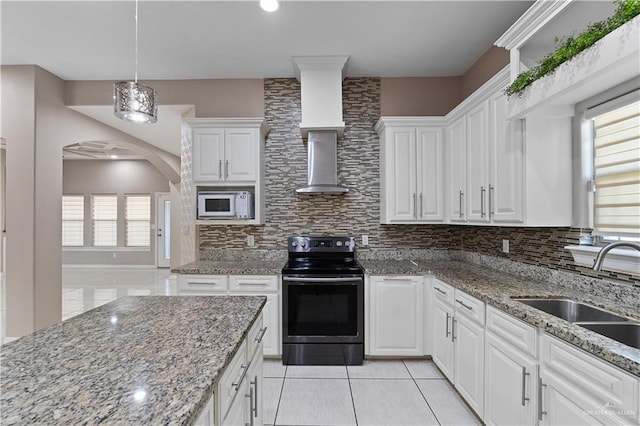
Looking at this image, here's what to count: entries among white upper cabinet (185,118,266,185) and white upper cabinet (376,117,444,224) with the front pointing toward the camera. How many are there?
2

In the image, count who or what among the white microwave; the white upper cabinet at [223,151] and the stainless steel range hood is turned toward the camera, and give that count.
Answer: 3

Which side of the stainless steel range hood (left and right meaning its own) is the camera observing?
front

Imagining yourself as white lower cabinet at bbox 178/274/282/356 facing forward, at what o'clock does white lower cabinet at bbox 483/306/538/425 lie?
white lower cabinet at bbox 483/306/538/425 is roughly at 11 o'clock from white lower cabinet at bbox 178/274/282/356.

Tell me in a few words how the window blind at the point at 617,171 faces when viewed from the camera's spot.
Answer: facing the viewer and to the left of the viewer

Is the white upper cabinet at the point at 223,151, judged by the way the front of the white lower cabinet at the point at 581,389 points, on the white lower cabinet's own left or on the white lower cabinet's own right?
on the white lower cabinet's own right

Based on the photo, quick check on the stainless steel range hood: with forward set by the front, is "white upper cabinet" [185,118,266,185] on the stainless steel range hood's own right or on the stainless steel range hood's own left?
on the stainless steel range hood's own right

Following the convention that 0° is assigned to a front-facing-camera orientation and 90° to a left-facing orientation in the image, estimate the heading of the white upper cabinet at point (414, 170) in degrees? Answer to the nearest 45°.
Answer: approximately 0°

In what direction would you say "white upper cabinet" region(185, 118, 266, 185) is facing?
toward the camera

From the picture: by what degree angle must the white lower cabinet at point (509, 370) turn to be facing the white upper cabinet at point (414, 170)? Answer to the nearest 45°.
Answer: approximately 90° to its right

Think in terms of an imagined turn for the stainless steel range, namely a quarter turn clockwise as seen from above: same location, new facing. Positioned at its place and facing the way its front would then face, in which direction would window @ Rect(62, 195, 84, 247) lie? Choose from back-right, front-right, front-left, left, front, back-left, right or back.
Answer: front-right

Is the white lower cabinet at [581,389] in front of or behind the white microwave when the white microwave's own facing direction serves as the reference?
in front

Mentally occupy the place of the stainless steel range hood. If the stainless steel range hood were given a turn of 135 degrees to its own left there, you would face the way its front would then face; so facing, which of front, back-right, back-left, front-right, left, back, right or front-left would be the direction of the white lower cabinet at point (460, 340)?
right
